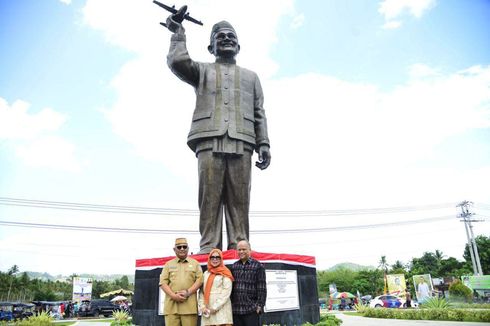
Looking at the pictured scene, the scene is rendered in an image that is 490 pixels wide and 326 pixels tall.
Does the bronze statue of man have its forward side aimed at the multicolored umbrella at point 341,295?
no

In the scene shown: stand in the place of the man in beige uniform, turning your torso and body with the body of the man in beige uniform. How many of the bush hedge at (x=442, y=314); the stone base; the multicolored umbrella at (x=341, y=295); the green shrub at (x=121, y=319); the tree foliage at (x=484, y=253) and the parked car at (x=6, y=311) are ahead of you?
0

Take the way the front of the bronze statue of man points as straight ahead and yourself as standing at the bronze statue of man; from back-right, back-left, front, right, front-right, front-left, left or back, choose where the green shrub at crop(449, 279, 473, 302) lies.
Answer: back-left

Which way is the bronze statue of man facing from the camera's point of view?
toward the camera

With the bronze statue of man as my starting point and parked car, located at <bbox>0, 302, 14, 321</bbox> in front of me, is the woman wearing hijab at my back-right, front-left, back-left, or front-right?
back-left

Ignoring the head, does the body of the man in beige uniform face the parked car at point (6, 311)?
no

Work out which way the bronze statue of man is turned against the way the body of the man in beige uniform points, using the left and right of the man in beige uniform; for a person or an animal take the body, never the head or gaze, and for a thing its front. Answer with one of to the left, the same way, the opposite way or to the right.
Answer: the same way

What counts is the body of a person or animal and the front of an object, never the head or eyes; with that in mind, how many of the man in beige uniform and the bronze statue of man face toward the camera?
2

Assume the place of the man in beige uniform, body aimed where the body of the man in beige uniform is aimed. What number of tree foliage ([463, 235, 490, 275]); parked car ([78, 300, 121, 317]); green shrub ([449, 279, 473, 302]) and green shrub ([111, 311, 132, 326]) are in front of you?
0

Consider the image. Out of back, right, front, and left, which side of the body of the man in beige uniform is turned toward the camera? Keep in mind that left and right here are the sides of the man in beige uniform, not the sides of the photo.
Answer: front

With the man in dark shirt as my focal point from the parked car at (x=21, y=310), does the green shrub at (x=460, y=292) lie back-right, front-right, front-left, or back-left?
front-left

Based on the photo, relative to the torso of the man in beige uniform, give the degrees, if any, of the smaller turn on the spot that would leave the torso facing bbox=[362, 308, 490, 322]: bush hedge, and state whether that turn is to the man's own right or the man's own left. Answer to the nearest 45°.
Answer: approximately 135° to the man's own left

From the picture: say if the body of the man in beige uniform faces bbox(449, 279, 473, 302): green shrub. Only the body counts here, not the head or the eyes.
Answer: no

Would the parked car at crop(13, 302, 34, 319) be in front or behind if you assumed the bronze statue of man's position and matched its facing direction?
behind

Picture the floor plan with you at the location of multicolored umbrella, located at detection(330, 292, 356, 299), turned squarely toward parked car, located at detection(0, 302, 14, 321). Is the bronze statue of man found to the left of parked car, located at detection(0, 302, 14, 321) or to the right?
left
